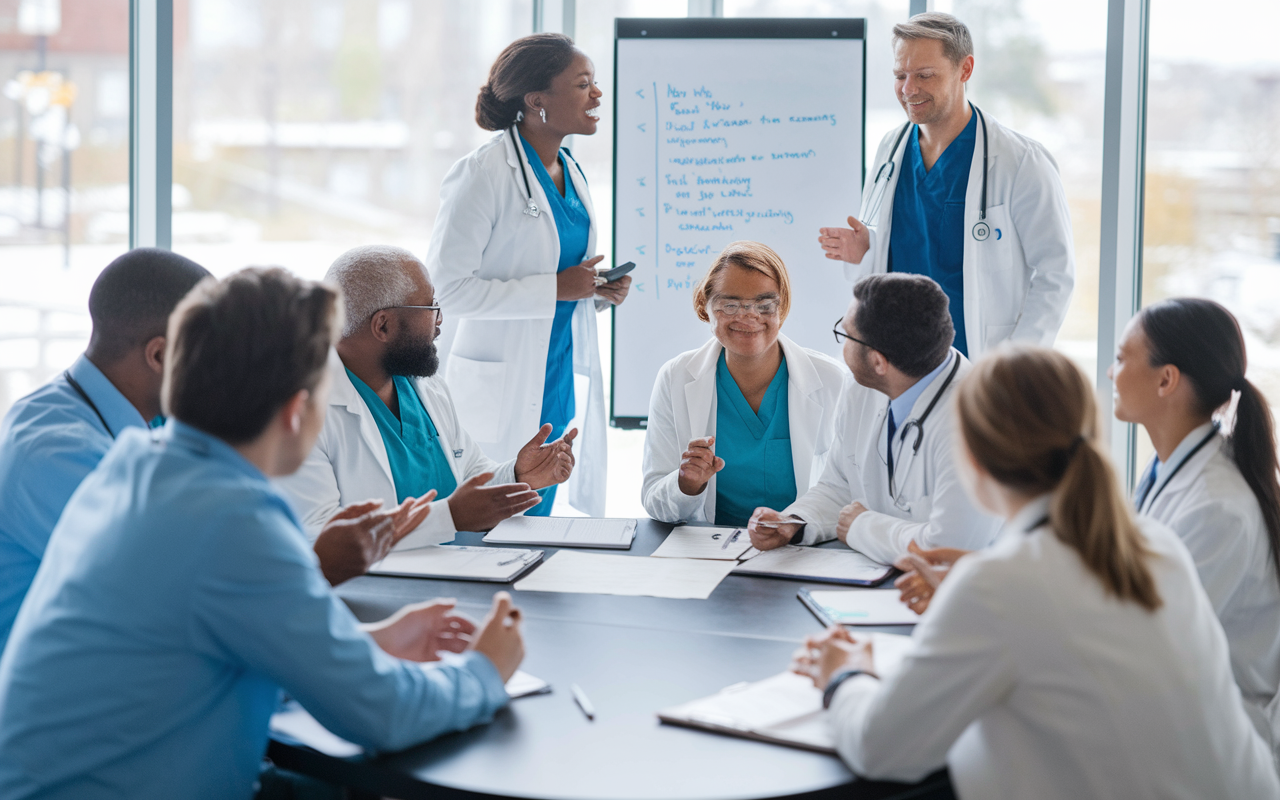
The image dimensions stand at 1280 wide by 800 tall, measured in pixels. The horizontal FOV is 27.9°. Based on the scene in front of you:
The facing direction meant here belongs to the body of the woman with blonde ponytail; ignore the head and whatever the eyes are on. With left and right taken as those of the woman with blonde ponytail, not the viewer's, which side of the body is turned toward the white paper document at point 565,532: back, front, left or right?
front

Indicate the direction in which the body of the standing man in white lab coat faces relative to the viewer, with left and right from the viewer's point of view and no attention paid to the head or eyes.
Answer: facing the viewer and to the left of the viewer

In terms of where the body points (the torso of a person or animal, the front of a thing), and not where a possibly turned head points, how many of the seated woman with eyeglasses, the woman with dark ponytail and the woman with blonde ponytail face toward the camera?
1

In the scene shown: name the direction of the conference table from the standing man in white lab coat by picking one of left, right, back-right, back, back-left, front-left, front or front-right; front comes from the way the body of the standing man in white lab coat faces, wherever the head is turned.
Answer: front-left

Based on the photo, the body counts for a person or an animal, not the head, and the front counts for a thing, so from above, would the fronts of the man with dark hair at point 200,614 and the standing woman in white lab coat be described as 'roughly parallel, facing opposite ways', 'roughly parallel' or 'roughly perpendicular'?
roughly perpendicular

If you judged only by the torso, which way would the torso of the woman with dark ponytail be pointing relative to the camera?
to the viewer's left

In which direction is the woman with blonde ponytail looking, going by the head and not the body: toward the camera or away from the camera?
away from the camera

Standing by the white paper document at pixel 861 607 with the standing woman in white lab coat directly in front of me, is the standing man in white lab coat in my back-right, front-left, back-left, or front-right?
front-right

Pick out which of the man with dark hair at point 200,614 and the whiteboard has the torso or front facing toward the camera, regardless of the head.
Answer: the whiteboard

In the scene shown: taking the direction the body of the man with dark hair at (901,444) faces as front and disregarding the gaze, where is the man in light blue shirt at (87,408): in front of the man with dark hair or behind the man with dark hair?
in front

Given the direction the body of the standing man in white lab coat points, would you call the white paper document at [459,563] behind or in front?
in front

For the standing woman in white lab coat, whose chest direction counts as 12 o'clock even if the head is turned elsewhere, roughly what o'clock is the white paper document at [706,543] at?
The white paper document is roughly at 1 o'clock from the standing woman in white lab coat.

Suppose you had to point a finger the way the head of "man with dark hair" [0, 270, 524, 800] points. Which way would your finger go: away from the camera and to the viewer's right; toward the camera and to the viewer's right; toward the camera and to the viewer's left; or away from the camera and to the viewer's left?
away from the camera and to the viewer's right
